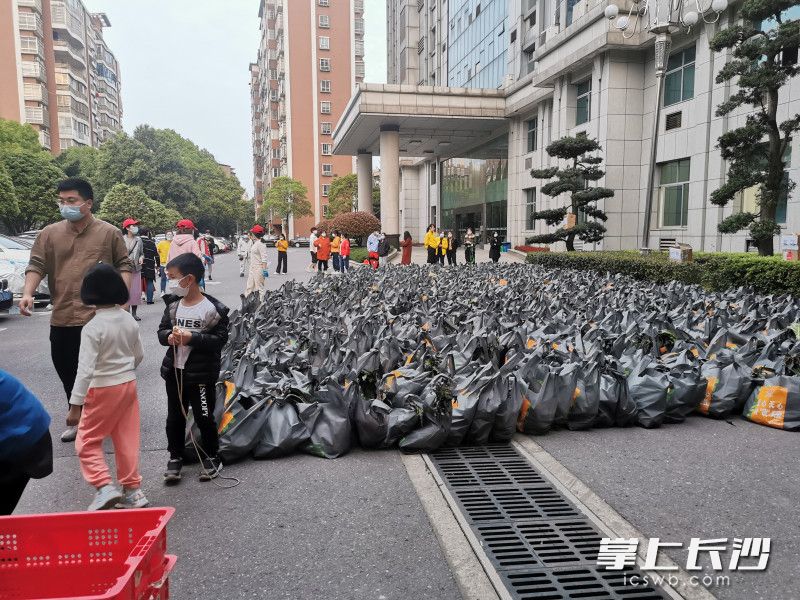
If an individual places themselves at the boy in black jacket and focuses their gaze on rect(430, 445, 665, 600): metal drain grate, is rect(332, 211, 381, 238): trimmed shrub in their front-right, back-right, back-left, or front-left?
back-left

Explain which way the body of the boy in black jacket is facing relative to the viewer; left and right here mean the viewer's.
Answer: facing the viewer and to the left of the viewer

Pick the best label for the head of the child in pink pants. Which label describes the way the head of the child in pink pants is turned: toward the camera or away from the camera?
away from the camera

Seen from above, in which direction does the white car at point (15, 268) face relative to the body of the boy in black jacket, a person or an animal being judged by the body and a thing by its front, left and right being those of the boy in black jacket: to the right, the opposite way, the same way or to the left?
to the left

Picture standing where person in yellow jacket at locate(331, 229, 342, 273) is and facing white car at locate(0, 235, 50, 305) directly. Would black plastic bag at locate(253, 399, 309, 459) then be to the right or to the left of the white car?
left

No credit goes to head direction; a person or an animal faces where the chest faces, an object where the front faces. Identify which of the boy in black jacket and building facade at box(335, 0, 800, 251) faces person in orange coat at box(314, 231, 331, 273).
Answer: the building facade

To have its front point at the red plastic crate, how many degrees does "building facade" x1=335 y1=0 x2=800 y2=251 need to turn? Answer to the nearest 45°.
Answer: approximately 45° to its left

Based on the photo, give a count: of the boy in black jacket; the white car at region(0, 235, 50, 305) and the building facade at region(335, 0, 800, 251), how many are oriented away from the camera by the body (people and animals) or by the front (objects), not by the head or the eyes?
0

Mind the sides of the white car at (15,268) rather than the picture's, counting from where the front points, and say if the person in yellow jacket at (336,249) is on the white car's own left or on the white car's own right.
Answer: on the white car's own left

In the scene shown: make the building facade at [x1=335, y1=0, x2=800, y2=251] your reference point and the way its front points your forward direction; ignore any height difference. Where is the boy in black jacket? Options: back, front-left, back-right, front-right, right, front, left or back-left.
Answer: front-left

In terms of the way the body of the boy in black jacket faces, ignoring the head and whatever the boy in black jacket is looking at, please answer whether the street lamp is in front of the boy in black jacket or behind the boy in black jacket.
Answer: behind

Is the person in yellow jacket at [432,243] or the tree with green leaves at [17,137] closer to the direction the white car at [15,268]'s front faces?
the person in yellow jacket

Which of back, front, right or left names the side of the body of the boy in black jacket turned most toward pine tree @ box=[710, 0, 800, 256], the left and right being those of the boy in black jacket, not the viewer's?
back

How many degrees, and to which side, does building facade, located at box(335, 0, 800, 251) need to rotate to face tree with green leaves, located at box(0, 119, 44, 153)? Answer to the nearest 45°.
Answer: approximately 45° to its right

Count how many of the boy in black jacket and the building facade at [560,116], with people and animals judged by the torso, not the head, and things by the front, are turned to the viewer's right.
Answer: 0

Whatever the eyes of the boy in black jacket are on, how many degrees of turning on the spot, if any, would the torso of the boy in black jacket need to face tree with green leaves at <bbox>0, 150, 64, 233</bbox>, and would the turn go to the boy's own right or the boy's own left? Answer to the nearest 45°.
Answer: approximately 135° to the boy's own right
